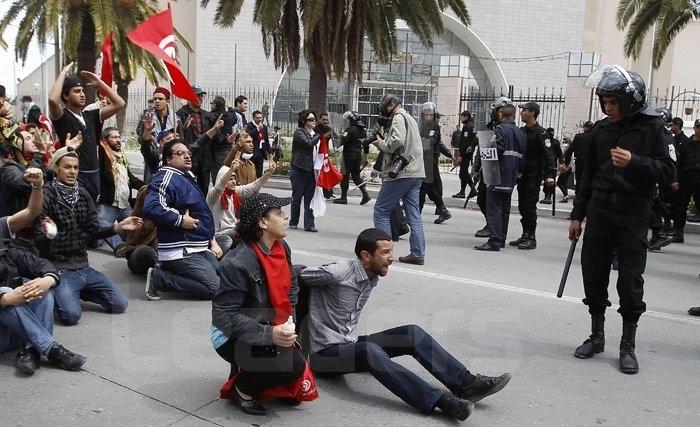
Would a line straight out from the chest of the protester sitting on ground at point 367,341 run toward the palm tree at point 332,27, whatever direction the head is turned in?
no

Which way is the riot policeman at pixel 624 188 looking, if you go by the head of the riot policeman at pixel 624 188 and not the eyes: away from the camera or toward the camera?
toward the camera

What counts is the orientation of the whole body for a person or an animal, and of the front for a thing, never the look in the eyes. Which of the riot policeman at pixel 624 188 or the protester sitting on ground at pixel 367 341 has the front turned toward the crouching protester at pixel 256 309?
the riot policeman

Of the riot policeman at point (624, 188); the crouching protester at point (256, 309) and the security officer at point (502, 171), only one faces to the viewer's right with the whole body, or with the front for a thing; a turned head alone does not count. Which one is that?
the crouching protester

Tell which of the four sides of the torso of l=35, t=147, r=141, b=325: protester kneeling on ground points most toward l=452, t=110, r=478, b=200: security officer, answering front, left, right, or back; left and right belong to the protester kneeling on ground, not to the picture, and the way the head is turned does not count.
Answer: left

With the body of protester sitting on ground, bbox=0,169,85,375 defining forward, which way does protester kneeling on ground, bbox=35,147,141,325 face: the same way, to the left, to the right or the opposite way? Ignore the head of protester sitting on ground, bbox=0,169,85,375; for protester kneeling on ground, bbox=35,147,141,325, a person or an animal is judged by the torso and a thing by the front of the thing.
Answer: the same way

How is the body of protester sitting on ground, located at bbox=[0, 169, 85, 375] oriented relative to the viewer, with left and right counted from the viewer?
facing the viewer and to the right of the viewer

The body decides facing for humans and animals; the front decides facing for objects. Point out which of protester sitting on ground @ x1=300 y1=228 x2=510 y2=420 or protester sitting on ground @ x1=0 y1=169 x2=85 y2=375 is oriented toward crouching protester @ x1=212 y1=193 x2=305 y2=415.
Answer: protester sitting on ground @ x1=0 y1=169 x2=85 y2=375

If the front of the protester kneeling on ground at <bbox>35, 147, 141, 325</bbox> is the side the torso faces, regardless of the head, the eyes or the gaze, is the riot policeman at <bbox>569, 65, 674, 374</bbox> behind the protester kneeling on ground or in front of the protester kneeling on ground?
in front

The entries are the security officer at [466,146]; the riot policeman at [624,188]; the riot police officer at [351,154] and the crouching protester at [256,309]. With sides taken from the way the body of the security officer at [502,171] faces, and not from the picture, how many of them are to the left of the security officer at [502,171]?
2

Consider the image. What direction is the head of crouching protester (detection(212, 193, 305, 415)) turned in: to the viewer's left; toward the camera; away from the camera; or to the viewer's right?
to the viewer's right

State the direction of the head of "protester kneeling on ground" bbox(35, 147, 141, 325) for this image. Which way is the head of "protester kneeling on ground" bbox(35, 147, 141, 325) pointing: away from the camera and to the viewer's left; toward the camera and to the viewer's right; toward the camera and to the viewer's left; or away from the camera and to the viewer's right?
toward the camera and to the viewer's right

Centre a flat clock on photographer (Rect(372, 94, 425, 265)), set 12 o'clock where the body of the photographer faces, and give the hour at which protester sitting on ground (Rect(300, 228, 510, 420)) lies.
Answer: The protester sitting on ground is roughly at 9 o'clock from the photographer.

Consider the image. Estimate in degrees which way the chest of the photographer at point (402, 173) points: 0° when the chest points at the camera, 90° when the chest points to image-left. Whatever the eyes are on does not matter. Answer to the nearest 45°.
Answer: approximately 90°

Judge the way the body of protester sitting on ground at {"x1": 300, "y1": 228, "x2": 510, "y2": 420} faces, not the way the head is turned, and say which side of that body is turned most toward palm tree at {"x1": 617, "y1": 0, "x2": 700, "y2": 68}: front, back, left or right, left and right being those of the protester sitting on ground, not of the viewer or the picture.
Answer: left

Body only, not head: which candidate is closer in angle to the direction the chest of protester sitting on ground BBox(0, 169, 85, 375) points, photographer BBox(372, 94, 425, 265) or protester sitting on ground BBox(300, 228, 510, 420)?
the protester sitting on ground
